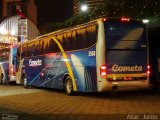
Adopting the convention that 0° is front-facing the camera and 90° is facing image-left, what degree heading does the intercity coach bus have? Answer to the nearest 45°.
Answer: approximately 135°
